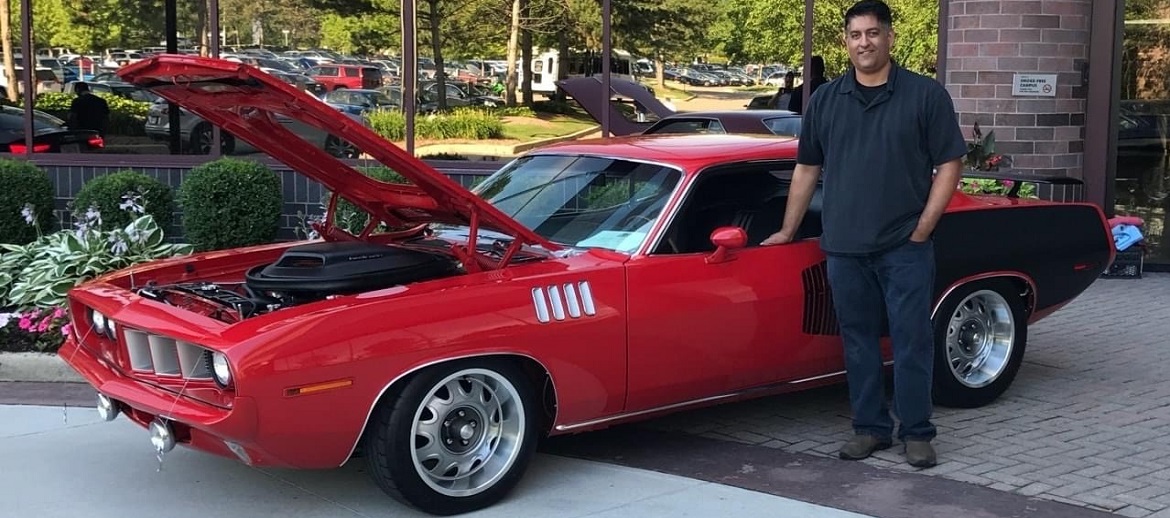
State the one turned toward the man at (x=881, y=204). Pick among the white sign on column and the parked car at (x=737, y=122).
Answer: the white sign on column

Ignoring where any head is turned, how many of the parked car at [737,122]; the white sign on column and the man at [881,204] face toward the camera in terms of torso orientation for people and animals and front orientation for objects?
2

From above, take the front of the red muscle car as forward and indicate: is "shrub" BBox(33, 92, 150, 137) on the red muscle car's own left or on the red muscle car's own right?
on the red muscle car's own right

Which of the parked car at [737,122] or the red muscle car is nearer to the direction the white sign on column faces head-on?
the red muscle car

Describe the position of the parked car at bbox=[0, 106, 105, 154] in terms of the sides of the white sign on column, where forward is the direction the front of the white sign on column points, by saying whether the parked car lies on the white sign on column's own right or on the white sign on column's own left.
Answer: on the white sign on column's own right

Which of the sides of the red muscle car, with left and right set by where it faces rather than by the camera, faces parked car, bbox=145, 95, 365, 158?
right

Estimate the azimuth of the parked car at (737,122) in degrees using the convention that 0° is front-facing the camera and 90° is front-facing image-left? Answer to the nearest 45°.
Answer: approximately 135°

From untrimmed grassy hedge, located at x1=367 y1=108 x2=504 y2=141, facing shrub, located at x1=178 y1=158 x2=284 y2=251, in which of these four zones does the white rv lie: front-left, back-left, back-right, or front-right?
back-left

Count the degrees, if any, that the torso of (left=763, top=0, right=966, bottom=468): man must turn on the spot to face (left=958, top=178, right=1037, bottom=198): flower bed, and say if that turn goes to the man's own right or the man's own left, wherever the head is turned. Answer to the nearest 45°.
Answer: approximately 180°

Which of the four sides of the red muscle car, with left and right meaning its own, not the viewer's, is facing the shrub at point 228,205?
right

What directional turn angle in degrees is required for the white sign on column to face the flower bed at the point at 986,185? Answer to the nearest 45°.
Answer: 0° — it already faces it

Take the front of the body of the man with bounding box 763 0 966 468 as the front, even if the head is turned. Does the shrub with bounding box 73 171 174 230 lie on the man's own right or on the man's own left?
on the man's own right
